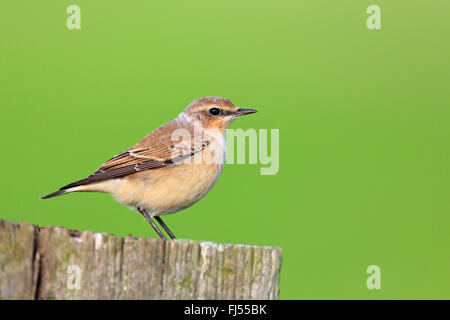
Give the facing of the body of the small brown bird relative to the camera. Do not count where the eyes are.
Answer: to the viewer's right
